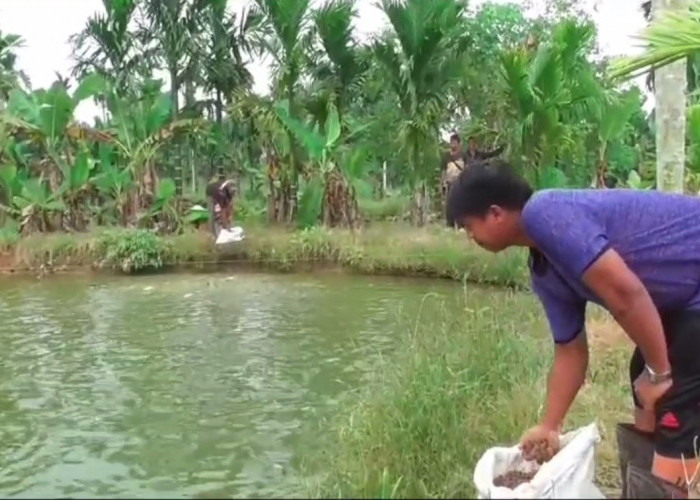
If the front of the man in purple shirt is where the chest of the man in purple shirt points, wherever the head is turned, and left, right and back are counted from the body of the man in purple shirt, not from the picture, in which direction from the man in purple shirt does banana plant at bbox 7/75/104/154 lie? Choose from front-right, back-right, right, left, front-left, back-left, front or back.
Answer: front-right

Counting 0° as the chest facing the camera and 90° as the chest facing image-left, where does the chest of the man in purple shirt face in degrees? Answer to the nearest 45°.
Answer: approximately 90°

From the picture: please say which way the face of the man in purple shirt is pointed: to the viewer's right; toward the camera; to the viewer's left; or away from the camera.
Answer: to the viewer's left
